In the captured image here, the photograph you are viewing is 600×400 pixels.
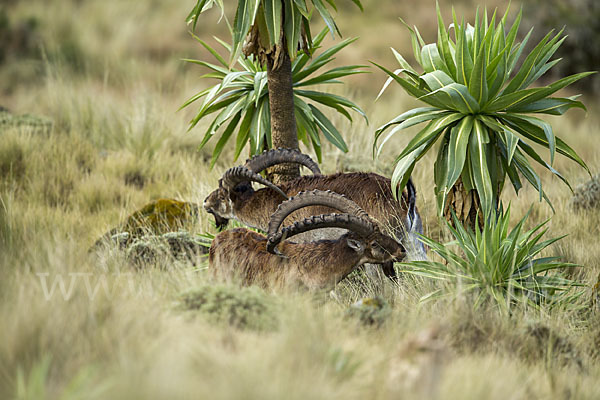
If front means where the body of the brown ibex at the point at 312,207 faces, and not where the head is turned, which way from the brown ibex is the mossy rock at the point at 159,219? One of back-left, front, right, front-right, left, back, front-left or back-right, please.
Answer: front-right

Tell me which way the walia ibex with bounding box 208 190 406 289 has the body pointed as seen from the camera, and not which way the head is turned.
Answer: to the viewer's right

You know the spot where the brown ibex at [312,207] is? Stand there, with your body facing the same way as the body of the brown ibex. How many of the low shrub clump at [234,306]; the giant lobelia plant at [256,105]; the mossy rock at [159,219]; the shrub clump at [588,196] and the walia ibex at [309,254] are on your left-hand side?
2

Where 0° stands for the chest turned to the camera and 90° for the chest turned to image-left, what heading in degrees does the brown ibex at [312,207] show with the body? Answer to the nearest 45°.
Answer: approximately 90°

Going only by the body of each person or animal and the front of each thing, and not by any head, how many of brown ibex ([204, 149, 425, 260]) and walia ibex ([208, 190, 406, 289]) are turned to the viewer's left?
1

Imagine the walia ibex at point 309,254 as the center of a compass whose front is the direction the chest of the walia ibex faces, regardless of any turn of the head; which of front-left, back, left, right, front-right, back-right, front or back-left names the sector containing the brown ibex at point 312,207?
left

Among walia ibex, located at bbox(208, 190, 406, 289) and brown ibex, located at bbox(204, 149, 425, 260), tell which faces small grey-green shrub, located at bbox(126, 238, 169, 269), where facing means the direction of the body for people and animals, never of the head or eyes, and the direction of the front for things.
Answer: the brown ibex

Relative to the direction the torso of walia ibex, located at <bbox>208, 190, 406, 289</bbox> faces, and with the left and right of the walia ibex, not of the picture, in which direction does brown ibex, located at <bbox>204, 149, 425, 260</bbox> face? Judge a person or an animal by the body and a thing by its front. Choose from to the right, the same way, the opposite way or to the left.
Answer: the opposite way

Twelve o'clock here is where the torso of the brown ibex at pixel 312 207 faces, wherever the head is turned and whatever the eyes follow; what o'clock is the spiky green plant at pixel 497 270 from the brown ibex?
The spiky green plant is roughly at 7 o'clock from the brown ibex.
